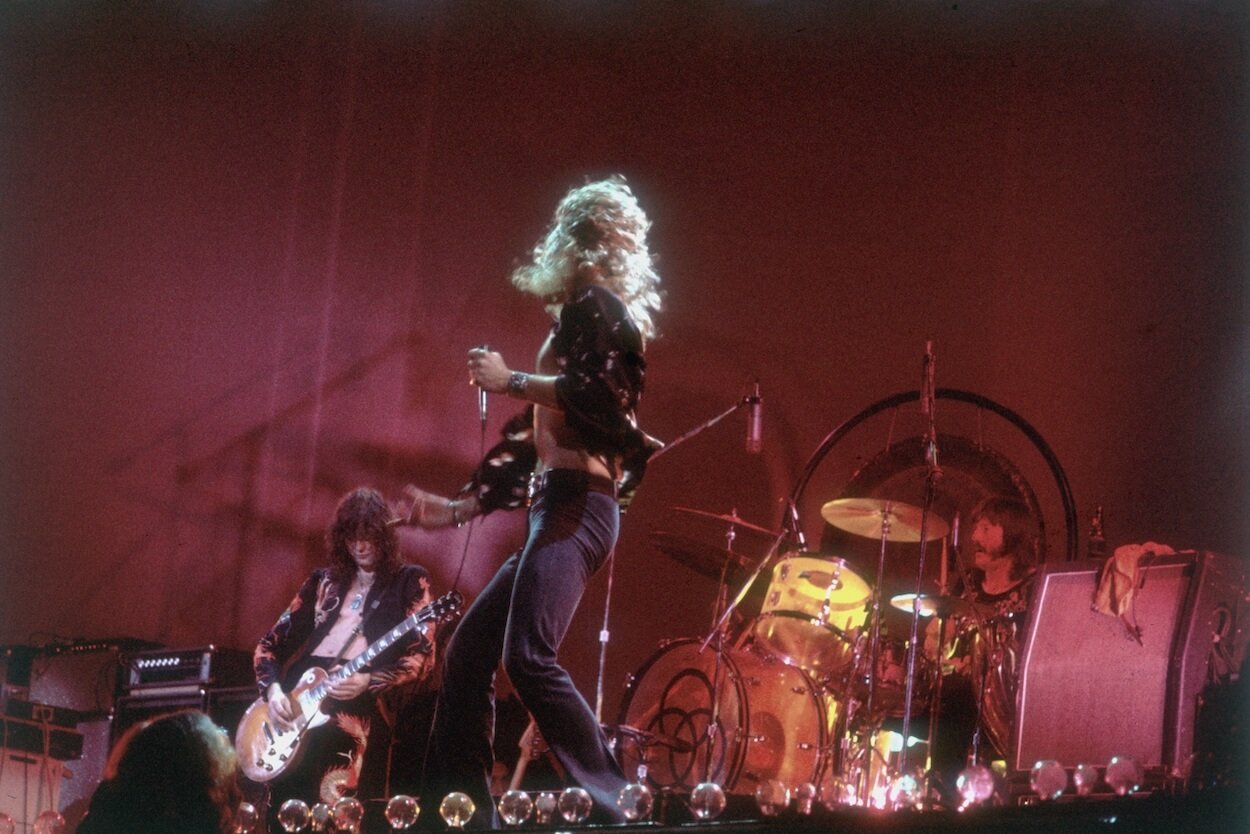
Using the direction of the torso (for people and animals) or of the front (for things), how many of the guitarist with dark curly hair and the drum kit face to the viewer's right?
0

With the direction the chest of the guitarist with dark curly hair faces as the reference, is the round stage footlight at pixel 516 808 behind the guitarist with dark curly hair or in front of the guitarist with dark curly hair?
in front

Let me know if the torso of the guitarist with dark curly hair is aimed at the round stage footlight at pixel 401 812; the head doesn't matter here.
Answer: yes

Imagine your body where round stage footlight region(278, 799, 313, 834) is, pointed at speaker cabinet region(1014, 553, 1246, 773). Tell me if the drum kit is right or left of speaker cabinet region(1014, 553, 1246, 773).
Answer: left

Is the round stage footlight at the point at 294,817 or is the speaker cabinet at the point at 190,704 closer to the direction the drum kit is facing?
the round stage footlight

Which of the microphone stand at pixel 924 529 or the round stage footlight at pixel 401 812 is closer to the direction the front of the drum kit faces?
the round stage footlight

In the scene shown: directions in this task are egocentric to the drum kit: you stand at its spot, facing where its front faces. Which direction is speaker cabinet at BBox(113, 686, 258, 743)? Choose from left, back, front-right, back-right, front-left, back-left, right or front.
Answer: front-right

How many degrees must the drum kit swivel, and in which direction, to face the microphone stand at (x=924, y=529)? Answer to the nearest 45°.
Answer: approximately 90° to its left

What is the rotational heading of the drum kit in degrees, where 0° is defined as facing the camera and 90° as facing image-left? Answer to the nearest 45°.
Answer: approximately 45°

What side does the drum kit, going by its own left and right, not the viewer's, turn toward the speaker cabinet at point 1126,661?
left

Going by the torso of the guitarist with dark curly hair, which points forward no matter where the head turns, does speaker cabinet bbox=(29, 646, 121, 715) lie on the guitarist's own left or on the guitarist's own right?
on the guitarist's own right

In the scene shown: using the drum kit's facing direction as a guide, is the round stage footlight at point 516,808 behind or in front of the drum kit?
in front

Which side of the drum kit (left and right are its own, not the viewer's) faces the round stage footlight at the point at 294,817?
front
